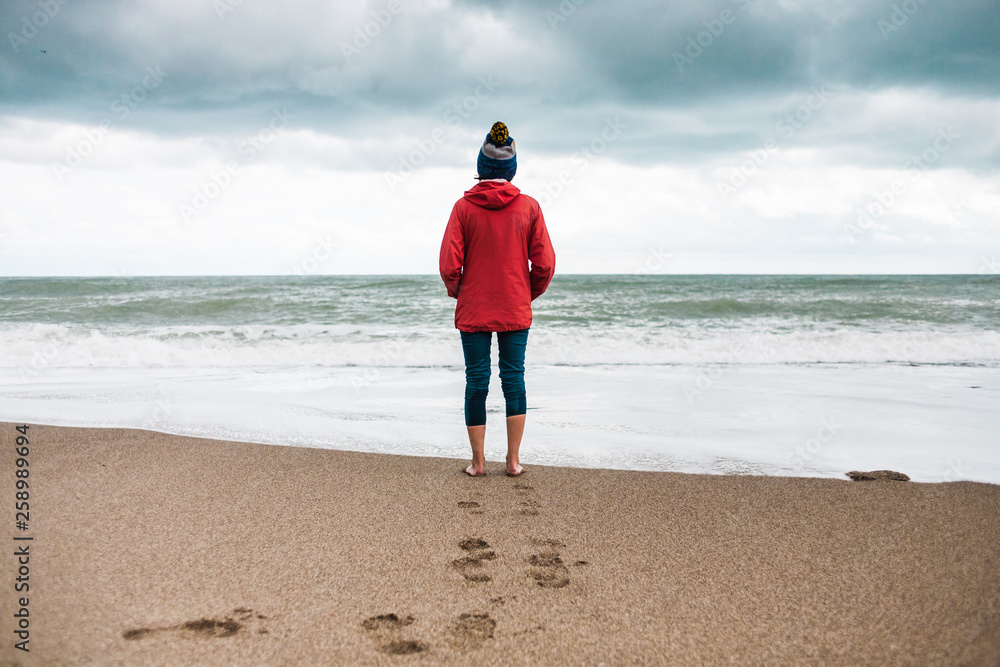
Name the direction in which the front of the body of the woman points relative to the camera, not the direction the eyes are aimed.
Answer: away from the camera

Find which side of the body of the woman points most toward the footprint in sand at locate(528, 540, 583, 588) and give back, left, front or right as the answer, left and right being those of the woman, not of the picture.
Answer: back

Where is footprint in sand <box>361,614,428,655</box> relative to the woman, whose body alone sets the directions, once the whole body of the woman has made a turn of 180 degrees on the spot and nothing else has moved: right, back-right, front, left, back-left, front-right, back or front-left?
front

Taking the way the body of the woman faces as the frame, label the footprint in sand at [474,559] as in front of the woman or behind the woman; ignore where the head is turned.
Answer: behind

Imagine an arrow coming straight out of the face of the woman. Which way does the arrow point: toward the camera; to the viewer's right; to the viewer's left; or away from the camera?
away from the camera
